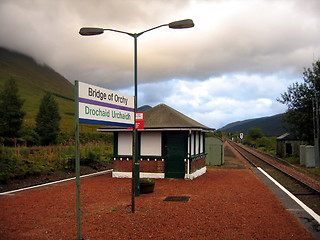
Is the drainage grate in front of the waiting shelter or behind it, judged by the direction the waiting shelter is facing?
in front

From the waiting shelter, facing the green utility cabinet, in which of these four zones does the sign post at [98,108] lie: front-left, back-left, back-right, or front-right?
back-right

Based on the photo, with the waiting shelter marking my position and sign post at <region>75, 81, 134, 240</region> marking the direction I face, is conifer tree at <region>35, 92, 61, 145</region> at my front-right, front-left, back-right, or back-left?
back-right

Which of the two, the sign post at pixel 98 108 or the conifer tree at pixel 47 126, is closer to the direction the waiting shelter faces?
the sign post

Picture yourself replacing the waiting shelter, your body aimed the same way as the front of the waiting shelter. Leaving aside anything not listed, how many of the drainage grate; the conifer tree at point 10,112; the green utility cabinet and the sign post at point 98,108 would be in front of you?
2

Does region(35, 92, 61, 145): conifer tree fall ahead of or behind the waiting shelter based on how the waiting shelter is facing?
behind

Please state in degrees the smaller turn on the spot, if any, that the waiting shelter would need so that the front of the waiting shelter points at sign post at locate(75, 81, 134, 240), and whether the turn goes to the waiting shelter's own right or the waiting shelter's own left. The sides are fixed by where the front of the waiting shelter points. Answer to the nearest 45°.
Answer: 0° — it already faces it

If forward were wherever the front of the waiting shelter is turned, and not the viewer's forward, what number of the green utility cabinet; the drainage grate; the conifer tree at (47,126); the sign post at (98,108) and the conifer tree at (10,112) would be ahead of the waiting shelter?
2

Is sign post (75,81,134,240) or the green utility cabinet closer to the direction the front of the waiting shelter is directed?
the sign post

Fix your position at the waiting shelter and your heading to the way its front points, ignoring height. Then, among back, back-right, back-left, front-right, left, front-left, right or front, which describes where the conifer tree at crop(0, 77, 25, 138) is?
back-right

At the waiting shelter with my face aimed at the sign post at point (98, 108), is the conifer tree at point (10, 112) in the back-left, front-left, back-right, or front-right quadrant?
back-right

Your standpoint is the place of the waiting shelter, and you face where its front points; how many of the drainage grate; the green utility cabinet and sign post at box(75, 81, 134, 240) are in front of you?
2

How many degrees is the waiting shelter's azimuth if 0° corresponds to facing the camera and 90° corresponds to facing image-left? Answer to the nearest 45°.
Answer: approximately 0°

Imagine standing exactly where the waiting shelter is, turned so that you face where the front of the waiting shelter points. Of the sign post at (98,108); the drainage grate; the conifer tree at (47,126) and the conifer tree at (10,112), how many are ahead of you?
2
